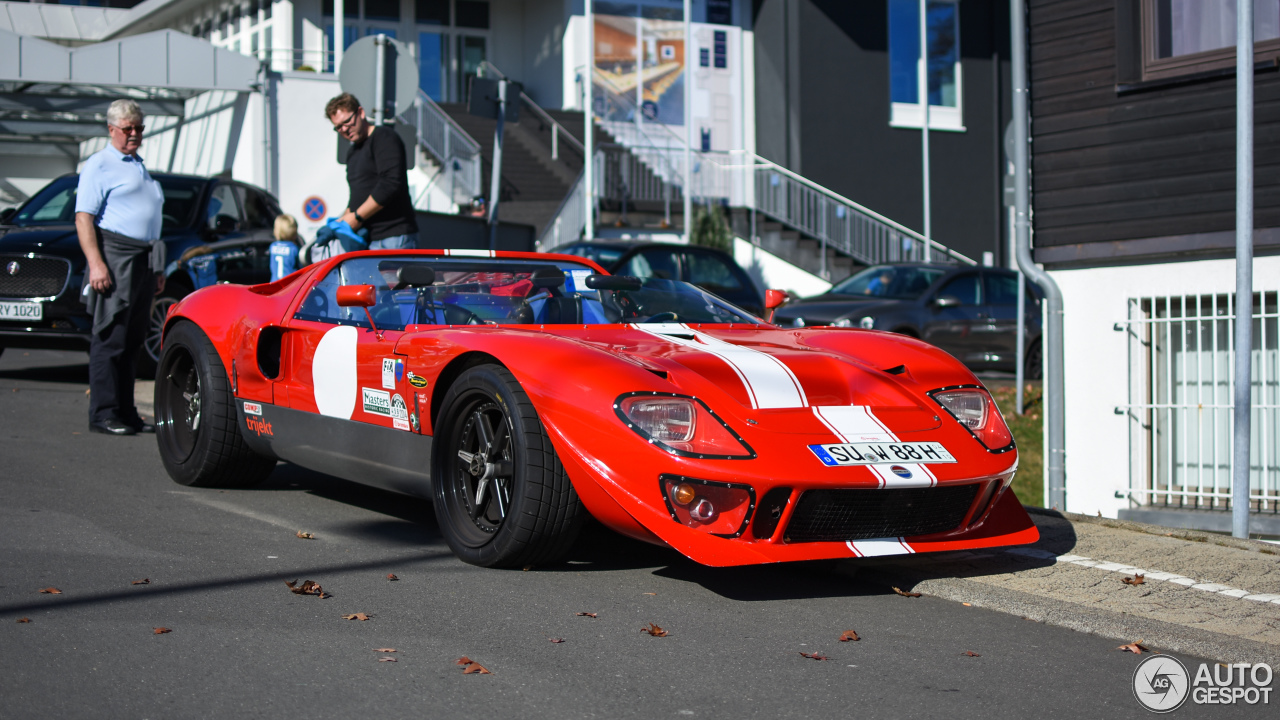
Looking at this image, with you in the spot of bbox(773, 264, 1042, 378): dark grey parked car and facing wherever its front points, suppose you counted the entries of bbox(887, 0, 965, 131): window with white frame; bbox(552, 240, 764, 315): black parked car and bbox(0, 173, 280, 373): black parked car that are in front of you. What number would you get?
2

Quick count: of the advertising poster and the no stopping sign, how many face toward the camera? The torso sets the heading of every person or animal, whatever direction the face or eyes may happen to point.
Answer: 2

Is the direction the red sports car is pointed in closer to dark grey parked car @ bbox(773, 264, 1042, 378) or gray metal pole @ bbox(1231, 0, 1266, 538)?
the gray metal pole

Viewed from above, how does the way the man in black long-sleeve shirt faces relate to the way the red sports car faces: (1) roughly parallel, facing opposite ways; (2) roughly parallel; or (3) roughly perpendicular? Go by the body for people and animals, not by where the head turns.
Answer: roughly perpendicular

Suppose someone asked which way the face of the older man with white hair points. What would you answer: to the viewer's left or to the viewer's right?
to the viewer's right

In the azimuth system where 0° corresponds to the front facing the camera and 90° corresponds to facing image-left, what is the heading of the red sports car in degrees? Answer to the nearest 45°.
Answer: approximately 315°

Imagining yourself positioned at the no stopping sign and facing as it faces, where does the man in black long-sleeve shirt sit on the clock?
The man in black long-sleeve shirt is roughly at 12 o'clock from the no stopping sign.

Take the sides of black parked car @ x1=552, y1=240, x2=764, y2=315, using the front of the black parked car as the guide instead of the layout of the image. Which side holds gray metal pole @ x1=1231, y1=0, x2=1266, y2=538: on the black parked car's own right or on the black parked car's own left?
on the black parked car's own left

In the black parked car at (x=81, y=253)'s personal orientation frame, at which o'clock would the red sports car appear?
The red sports car is roughly at 10 o'clock from the black parked car.

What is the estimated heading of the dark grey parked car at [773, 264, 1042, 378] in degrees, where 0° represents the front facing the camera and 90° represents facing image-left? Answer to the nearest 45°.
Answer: approximately 45°
